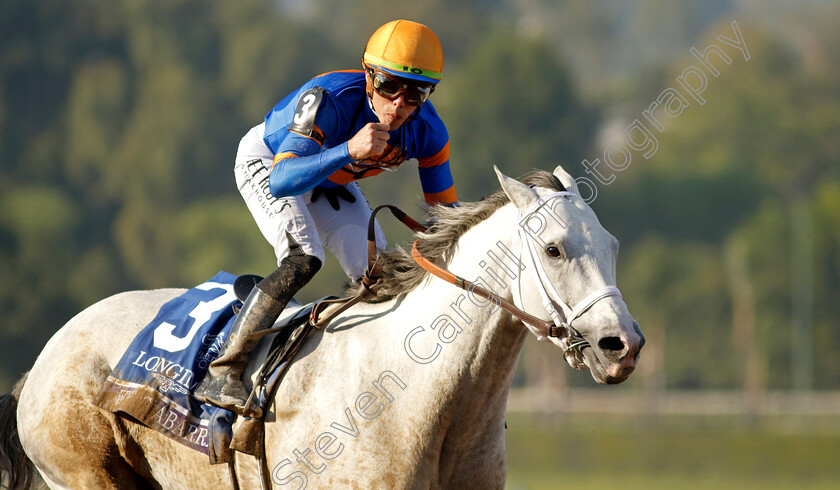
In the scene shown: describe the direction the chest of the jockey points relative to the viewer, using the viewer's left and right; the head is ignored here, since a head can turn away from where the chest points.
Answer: facing the viewer and to the right of the viewer
